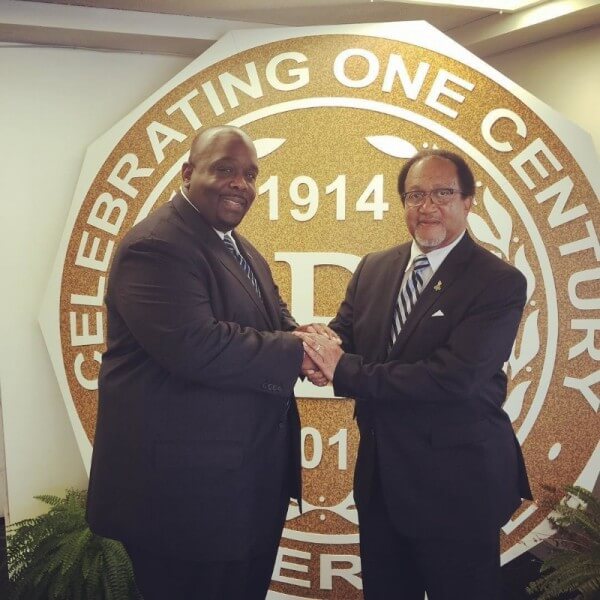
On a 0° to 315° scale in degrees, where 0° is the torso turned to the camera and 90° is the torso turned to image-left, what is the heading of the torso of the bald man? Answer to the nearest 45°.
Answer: approximately 315°

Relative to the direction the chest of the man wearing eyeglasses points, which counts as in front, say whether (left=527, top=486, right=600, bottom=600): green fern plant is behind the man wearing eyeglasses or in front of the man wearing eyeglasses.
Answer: behind

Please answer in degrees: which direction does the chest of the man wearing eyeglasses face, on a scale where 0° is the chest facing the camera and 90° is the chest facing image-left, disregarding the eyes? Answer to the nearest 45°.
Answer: approximately 45°

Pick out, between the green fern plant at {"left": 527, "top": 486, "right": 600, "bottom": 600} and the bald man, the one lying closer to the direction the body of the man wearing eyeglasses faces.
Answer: the bald man

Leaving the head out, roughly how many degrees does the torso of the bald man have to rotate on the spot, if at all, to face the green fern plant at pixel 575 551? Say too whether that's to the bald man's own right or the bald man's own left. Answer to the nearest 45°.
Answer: approximately 90° to the bald man's own left

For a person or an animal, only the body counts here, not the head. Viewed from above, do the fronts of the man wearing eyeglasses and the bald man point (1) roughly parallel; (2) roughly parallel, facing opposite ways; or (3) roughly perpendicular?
roughly perpendicular

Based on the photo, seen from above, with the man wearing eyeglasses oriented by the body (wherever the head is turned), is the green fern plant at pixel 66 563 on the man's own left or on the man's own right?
on the man's own right

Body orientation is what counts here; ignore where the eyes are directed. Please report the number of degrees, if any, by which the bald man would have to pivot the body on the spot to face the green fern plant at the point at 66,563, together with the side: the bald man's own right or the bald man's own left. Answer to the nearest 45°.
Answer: approximately 180°

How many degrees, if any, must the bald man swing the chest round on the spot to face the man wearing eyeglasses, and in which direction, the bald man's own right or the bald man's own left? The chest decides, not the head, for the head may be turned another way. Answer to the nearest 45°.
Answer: approximately 45° to the bald man's own left
